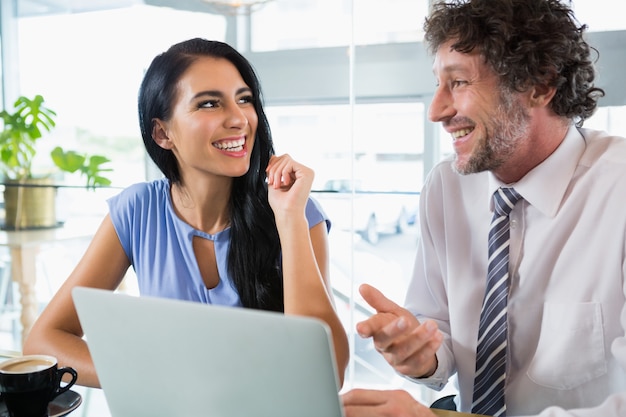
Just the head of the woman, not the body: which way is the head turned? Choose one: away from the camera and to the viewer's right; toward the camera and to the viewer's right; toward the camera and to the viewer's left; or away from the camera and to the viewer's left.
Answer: toward the camera and to the viewer's right

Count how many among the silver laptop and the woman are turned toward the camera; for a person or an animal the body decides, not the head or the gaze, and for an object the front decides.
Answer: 1

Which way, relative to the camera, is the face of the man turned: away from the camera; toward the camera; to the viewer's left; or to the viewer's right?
to the viewer's left

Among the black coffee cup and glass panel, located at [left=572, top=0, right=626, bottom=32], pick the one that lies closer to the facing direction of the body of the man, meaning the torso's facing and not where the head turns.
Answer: the black coffee cup

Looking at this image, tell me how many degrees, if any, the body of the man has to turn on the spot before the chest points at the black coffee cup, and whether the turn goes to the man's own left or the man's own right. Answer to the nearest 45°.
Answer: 0° — they already face it

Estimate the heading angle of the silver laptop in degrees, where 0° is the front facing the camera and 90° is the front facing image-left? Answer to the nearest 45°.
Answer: approximately 225°

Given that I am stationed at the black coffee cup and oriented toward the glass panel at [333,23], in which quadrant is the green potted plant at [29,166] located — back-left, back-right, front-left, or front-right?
front-left

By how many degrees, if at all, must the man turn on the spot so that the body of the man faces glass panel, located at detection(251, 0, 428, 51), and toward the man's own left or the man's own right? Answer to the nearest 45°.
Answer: approximately 90° to the man's own right

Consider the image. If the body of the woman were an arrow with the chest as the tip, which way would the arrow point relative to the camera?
toward the camera

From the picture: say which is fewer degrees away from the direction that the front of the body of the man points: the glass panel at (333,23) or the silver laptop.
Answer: the silver laptop

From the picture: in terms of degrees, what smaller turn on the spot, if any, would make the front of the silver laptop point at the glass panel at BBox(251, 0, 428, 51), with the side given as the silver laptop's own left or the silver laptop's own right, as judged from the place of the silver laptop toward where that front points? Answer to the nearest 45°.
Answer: approximately 45° to the silver laptop's own left

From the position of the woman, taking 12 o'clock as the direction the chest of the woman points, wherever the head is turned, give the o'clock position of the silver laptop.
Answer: The silver laptop is roughly at 12 o'clock from the woman.

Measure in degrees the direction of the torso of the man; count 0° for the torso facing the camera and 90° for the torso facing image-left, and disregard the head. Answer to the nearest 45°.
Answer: approximately 45°

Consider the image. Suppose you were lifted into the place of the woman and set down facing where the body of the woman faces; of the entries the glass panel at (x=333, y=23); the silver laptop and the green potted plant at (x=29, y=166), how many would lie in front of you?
1

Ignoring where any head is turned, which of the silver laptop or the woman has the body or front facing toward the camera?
the woman

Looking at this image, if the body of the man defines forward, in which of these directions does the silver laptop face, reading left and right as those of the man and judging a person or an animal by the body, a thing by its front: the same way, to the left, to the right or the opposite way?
the opposite way

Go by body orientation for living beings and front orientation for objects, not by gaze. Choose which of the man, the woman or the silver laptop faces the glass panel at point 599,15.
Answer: the silver laptop

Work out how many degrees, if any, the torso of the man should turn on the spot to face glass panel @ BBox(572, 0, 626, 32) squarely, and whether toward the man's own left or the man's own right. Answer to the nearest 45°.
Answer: approximately 135° to the man's own right
